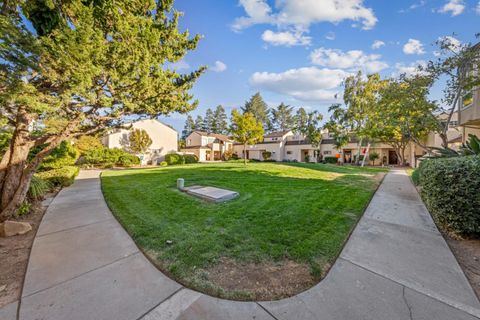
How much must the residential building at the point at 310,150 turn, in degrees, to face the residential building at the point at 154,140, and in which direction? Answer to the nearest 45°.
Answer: approximately 45° to its right

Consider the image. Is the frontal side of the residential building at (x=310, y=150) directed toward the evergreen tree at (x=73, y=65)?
yes

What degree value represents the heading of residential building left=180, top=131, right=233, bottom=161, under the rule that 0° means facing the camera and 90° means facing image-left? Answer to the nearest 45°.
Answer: approximately 315°

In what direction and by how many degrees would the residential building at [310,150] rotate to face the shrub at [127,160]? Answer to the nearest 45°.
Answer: approximately 45° to its right

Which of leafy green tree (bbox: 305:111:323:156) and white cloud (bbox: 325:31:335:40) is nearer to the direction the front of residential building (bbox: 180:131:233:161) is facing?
the leafy green tree

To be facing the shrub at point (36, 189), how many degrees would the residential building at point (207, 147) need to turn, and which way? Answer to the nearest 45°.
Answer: approximately 45° to its right

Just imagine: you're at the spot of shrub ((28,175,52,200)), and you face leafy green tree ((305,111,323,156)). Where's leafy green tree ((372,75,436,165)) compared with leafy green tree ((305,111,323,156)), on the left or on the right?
right

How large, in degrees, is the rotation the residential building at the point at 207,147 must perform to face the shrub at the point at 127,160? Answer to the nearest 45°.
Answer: approximately 90° to its right
